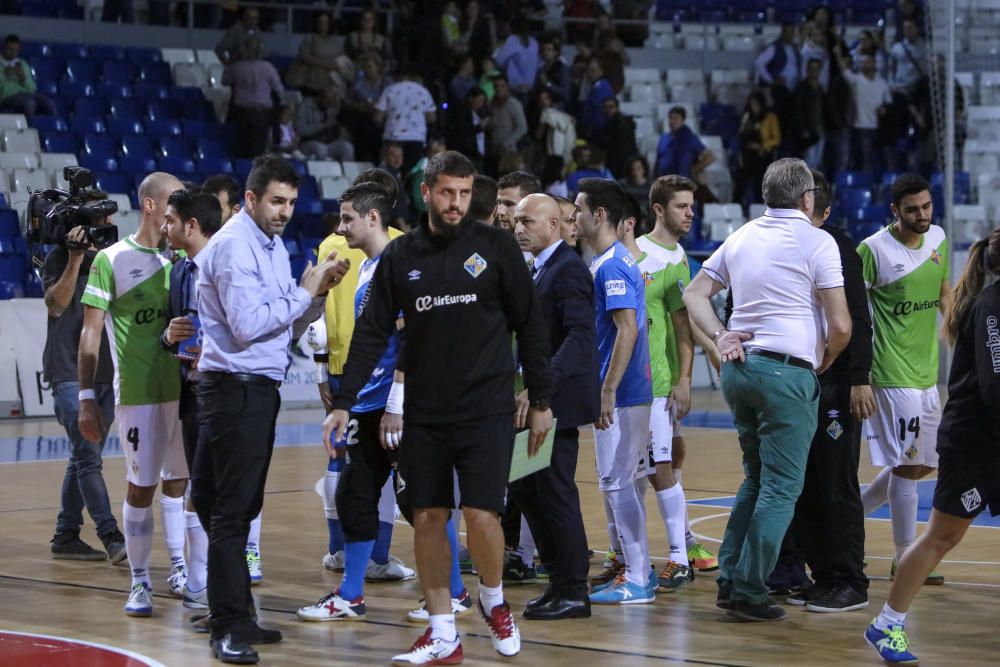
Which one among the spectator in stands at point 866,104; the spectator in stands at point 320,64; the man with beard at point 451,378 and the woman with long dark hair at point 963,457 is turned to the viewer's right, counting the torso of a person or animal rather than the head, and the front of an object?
the woman with long dark hair

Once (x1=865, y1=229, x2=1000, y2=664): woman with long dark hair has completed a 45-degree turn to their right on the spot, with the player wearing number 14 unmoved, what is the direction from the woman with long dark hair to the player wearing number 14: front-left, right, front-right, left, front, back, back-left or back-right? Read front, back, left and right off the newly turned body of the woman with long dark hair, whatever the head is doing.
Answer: back-left

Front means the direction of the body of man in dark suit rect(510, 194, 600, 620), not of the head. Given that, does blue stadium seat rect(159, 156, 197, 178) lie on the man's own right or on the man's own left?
on the man's own right

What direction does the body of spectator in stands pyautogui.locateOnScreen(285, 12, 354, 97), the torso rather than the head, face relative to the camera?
toward the camera

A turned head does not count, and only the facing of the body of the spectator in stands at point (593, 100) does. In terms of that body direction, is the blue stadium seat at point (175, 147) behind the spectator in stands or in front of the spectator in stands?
in front

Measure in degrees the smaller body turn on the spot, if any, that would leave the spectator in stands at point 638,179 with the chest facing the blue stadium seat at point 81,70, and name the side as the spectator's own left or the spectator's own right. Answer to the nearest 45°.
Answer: approximately 90° to the spectator's own right

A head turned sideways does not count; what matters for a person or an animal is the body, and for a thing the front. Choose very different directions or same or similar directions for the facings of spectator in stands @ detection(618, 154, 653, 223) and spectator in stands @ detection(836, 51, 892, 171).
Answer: same or similar directions

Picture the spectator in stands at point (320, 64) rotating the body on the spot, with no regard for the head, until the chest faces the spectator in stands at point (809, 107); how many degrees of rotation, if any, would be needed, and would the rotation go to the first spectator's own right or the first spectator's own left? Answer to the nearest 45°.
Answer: approximately 90° to the first spectator's own left

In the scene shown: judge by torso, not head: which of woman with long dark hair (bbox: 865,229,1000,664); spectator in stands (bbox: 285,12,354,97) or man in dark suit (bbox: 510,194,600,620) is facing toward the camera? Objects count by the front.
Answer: the spectator in stands

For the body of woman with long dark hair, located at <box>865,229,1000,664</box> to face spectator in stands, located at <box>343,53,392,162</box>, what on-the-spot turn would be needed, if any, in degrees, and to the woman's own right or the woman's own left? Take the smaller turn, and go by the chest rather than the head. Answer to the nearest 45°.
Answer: approximately 135° to the woman's own left

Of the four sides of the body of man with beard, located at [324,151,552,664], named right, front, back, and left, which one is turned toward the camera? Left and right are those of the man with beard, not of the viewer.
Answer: front

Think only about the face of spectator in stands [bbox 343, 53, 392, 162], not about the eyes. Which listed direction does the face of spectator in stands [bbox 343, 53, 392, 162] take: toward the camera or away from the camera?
toward the camera

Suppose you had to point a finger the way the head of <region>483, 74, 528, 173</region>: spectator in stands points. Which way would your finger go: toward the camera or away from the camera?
toward the camera

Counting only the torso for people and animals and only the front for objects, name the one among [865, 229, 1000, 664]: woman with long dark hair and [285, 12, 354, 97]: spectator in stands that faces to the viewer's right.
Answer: the woman with long dark hair

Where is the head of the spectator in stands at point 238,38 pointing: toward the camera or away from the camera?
toward the camera

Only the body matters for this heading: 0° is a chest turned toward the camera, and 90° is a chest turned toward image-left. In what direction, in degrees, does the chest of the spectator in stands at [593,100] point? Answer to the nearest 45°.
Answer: approximately 45°

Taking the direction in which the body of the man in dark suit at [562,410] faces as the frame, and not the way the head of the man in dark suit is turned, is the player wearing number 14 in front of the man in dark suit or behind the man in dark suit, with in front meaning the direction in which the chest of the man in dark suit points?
behind
